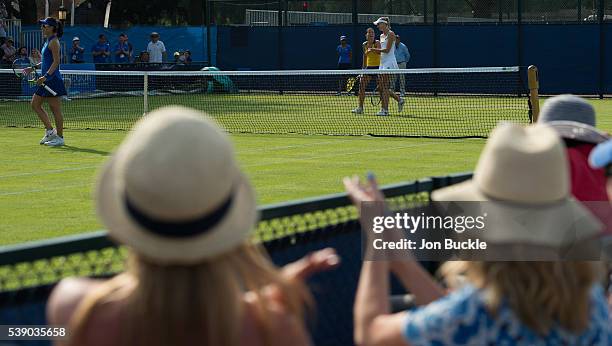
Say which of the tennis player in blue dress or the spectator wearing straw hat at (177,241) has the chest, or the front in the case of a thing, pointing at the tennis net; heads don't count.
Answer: the spectator wearing straw hat

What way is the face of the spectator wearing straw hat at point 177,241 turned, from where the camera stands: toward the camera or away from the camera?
away from the camera

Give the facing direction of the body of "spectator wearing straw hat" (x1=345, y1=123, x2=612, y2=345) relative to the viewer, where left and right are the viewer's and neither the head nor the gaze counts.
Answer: facing away from the viewer and to the left of the viewer

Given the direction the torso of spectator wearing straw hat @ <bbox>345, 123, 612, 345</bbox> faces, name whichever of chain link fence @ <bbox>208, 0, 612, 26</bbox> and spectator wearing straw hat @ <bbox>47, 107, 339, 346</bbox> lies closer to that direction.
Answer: the chain link fence

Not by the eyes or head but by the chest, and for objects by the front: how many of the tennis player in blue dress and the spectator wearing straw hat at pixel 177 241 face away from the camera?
1

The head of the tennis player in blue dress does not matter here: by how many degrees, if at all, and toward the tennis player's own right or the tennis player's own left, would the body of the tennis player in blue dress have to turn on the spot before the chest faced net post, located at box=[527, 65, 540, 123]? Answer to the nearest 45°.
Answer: approximately 135° to the tennis player's own left

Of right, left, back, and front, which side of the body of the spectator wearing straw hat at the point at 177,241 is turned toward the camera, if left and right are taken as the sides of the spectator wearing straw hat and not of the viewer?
back

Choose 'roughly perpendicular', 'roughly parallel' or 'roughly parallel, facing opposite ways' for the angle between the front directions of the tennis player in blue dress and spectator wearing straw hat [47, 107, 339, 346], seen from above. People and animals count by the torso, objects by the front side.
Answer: roughly perpendicular
